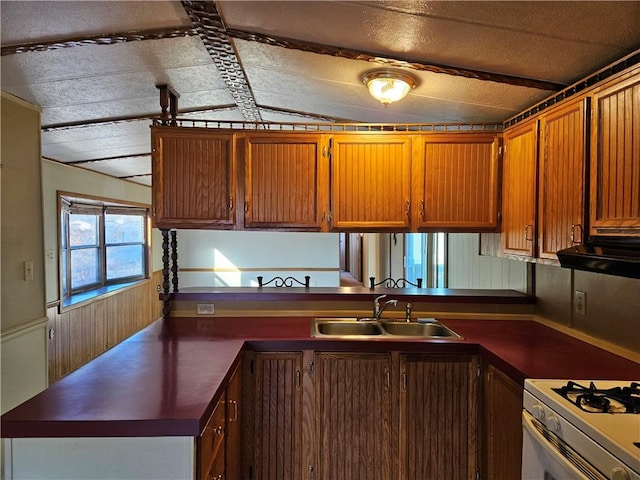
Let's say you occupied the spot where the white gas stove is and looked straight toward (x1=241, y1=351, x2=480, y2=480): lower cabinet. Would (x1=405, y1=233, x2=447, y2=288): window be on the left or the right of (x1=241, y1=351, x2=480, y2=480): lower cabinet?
right

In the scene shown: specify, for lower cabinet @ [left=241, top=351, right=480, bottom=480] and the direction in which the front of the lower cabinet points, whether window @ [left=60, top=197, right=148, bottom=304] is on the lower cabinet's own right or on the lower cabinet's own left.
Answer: on the lower cabinet's own right

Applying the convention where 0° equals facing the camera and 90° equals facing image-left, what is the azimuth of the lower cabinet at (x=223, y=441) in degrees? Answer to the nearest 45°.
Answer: approximately 270°

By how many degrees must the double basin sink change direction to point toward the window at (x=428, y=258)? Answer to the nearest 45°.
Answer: approximately 180°

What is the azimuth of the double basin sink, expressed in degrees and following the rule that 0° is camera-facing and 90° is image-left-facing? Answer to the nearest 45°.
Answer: approximately 0°

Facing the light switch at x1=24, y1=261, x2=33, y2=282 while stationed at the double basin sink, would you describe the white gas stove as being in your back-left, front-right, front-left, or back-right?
back-left

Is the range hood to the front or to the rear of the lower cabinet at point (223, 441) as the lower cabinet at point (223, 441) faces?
to the front

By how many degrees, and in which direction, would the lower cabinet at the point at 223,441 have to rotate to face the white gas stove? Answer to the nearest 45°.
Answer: approximately 45° to its right

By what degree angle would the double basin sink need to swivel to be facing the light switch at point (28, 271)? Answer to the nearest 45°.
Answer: approximately 90° to its right

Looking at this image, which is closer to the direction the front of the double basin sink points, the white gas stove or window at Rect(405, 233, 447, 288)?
the white gas stove

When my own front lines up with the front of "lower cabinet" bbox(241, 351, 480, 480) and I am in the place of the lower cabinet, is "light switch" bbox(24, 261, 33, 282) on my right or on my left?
on my right
